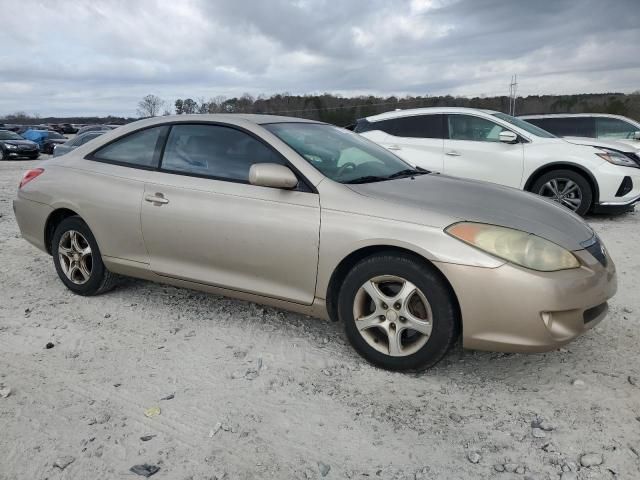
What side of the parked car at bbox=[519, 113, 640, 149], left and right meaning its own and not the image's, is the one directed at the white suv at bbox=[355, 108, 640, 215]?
right

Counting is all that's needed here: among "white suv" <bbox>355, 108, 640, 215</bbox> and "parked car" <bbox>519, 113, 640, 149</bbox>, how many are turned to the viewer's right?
2

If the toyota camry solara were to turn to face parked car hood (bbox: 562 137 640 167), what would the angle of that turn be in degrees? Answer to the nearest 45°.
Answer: approximately 90° to its left

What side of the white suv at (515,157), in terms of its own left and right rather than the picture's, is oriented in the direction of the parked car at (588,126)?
left

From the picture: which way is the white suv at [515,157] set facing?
to the viewer's right

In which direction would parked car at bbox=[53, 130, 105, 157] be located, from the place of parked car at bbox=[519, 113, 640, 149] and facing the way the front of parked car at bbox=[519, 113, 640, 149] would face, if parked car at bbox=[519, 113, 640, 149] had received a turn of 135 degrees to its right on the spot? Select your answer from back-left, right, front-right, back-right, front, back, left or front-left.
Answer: front-right

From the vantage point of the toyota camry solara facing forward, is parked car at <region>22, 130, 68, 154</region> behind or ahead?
behind

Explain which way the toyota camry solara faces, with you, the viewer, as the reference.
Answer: facing the viewer and to the right of the viewer

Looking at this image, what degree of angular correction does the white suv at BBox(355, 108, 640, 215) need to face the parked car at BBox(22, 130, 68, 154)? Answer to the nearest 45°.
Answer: approximately 135° to its left

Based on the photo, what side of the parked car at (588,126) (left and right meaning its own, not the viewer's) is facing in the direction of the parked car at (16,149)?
back

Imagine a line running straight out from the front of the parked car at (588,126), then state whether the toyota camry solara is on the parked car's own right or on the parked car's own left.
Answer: on the parked car's own right

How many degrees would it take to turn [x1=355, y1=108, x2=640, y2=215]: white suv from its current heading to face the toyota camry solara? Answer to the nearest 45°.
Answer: approximately 90° to its right

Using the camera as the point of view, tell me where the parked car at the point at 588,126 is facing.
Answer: facing to the right of the viewer
